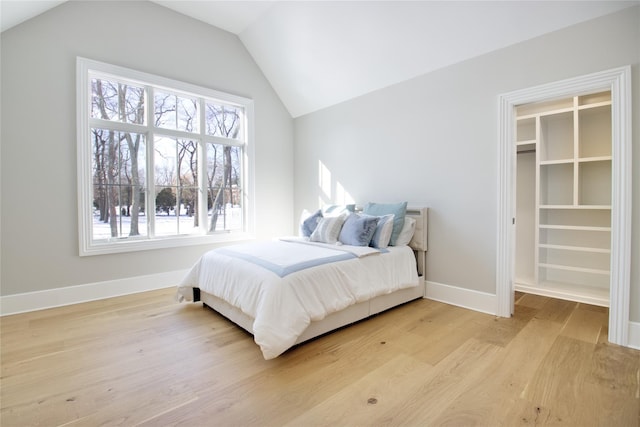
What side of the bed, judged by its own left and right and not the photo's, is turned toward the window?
right

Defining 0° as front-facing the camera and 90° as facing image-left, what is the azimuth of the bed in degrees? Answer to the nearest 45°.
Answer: approximately 45°
